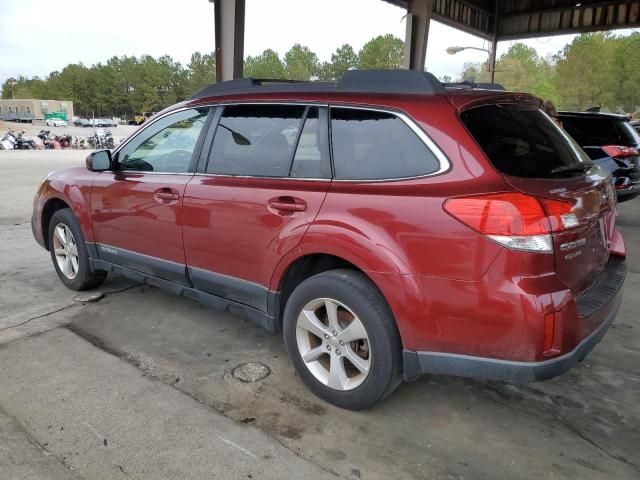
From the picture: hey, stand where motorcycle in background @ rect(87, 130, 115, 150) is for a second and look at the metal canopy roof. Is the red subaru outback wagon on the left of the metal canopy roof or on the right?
right

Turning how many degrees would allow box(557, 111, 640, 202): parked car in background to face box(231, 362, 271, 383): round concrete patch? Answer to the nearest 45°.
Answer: approximately 135° to its left

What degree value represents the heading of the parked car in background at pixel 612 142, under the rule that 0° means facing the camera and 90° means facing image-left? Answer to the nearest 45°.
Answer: approximately 135°

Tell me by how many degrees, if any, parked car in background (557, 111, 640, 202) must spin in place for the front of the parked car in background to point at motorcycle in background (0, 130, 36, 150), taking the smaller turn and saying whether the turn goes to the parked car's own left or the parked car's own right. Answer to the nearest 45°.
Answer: approximately 45° to the parked car's own left

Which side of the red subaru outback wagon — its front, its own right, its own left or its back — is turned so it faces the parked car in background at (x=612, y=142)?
right

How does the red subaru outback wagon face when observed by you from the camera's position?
facing away from the viewer and to the left of the viewer

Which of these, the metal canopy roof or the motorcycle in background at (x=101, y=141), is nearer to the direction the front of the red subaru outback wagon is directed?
the motorcycle in background

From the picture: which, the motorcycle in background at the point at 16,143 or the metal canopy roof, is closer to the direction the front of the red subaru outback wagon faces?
the motorcycle in background

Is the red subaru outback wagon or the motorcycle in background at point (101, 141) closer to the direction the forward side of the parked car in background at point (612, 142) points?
the motorcycle in background

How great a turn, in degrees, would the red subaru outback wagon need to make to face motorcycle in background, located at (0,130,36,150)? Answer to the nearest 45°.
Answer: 0° — it already faces it

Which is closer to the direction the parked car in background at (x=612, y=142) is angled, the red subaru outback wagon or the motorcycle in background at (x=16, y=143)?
the motorcycle in background

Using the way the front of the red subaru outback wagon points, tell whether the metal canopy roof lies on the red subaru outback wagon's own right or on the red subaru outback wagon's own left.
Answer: on the red subaru outback wagon's own right

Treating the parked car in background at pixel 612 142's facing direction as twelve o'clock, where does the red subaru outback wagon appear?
The red subaru outback wagon is roughly at 8 o'clock from the parked car in background.
